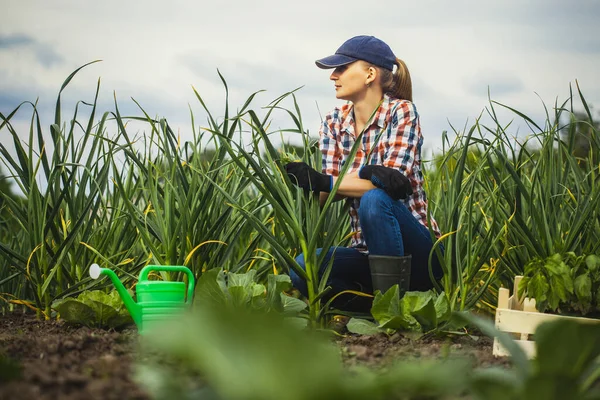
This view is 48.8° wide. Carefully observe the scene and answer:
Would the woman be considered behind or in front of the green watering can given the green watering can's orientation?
behind

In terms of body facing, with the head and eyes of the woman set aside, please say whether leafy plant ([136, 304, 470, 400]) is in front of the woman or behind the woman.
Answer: in front

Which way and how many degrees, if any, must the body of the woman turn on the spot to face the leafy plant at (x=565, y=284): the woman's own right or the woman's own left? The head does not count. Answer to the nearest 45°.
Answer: approximately 90° to the woman's own left

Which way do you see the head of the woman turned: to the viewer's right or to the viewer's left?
to the viewer's left

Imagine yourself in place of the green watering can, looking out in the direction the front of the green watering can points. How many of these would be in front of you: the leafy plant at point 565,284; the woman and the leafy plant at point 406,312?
0

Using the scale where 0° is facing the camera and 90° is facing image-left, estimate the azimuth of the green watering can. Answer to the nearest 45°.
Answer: approximately 90°

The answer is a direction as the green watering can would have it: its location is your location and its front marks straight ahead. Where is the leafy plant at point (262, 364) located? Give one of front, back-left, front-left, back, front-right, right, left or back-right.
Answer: left

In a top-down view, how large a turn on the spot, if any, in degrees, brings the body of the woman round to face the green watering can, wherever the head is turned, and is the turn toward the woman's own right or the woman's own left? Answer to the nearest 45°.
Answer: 0° — they already face it
